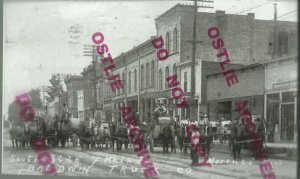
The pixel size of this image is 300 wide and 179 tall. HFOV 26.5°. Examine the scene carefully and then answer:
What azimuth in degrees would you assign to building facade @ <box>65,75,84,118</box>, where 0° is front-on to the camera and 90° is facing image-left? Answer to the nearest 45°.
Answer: approximately 0°

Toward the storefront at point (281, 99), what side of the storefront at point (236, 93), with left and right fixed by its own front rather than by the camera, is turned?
left

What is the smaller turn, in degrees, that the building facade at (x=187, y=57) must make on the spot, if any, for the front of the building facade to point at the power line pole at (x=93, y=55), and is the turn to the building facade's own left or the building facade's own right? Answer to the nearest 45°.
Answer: approximately 45° to the building facade's own right
